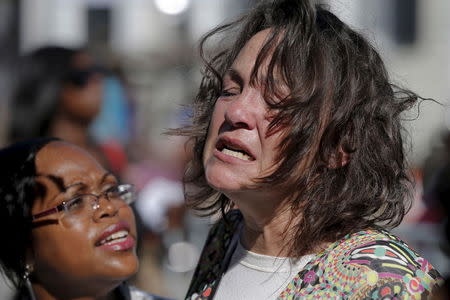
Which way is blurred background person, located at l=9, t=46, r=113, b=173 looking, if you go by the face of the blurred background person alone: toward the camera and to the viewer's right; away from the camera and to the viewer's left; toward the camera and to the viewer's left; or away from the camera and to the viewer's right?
toward the camera and to the viewer's right

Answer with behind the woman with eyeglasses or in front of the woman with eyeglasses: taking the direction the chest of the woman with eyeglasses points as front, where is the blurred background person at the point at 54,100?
behind

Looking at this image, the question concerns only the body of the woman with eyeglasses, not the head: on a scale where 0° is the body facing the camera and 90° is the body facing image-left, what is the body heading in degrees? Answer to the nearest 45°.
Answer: approximately 315°
